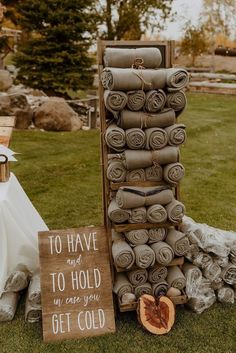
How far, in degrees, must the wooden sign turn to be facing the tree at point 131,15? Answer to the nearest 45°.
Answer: approximately 180°

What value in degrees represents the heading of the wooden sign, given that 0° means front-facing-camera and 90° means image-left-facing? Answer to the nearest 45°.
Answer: approximately 0°

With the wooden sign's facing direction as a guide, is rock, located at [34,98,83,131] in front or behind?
behind

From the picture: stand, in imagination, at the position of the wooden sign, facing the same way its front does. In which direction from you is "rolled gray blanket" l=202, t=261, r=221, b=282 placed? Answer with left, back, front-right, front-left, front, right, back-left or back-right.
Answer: left

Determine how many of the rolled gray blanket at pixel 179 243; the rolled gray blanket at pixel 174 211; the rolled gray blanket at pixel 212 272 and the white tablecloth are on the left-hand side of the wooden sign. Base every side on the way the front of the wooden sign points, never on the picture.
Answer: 3

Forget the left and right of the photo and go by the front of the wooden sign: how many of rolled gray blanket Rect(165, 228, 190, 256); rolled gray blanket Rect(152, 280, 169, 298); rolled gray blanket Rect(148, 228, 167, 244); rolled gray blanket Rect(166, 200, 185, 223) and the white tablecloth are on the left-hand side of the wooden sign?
4

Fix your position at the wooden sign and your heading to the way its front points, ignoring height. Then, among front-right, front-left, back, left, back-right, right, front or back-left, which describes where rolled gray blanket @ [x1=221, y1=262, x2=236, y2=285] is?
left
